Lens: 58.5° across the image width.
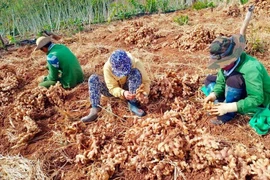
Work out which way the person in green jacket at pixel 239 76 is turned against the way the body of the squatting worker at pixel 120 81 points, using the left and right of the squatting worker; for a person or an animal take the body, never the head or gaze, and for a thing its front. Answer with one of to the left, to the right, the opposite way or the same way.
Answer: to the right

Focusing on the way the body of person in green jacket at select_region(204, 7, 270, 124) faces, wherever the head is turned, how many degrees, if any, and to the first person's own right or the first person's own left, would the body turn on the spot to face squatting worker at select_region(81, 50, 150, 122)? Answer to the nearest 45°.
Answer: approximately 45° to the first person's own right

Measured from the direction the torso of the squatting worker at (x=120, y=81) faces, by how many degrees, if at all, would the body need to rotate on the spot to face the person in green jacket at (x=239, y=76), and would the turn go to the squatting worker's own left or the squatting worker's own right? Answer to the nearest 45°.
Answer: approximately 45° to the squatting worker's own left

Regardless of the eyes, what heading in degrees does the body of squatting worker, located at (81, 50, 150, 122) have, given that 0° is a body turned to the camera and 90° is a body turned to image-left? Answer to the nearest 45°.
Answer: approximately 0°

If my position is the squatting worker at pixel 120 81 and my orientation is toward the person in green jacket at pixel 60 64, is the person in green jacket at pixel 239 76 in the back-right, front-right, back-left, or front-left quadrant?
back-right

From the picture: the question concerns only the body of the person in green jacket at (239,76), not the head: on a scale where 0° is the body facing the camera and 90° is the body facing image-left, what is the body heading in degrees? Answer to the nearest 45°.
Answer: approximately 45°

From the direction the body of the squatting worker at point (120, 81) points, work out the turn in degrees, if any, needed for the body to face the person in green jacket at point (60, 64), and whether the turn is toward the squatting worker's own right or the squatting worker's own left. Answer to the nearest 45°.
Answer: approximately 135° to the squatting worker's own right

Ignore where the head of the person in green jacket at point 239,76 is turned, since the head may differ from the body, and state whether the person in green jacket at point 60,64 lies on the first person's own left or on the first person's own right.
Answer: on the first person's own right
